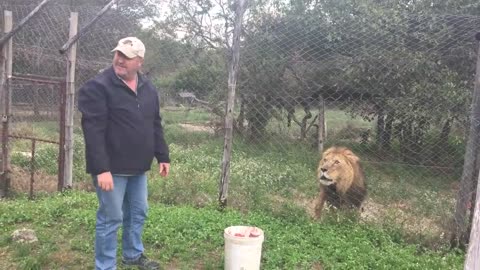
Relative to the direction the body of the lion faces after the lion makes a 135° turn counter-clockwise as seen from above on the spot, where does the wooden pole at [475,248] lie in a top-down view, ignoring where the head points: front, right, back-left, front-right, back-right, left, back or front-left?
right

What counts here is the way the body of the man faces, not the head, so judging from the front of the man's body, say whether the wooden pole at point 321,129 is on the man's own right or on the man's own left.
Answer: on the man's own left

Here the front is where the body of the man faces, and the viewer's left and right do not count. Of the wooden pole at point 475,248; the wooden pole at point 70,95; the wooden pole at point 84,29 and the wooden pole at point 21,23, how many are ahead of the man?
1

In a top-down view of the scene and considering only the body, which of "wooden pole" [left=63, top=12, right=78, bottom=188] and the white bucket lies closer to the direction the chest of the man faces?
the white bucket

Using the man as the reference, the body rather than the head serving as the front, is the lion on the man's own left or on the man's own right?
on the man's own left

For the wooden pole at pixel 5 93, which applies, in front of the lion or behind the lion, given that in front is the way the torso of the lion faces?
in front

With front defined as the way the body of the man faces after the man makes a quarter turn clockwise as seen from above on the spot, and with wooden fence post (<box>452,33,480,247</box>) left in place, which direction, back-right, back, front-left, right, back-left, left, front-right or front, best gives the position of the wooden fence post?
back-left

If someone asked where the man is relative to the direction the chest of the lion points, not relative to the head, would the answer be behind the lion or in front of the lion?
in front

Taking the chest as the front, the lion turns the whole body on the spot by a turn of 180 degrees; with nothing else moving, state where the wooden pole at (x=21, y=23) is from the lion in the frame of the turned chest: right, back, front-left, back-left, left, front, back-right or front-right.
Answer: back-left

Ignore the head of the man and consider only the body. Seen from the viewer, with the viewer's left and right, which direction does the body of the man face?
facing the viewer and to the right of the viewer

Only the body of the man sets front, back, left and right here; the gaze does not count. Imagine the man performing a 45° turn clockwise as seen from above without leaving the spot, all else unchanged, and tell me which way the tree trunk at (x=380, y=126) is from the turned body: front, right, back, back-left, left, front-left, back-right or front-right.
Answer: back-left

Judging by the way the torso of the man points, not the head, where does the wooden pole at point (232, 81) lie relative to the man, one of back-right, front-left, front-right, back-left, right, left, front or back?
left

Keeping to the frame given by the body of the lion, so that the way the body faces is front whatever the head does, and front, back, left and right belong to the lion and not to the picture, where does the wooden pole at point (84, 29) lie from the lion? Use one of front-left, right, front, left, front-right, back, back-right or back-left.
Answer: front-right

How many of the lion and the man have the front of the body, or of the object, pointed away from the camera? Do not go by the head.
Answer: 0

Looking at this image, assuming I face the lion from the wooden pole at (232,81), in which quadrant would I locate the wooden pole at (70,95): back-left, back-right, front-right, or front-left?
back-left
